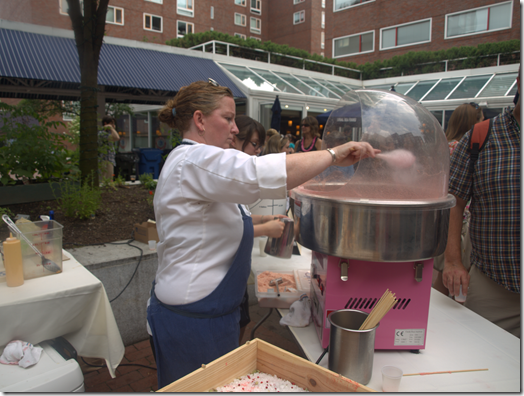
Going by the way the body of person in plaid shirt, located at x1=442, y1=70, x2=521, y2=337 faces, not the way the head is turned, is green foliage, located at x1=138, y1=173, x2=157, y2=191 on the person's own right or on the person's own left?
on the person's own right

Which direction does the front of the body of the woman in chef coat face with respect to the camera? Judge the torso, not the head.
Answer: to the viewer's right

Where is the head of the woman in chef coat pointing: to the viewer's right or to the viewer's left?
to the viewer's right

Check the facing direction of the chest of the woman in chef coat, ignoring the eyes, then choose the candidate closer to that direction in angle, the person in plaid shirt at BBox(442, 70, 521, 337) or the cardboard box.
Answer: the person in plaid shirt

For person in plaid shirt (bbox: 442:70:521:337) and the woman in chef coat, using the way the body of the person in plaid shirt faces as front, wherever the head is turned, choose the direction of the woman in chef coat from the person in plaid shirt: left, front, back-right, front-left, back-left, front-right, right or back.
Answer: front-right

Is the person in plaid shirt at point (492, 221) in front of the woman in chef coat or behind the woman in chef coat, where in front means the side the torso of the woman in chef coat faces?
in front

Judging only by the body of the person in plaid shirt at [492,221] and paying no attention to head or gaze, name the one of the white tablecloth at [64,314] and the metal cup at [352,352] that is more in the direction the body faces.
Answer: the metal cup

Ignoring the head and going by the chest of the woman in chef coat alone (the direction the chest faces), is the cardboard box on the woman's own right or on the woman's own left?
on the woman's own left
